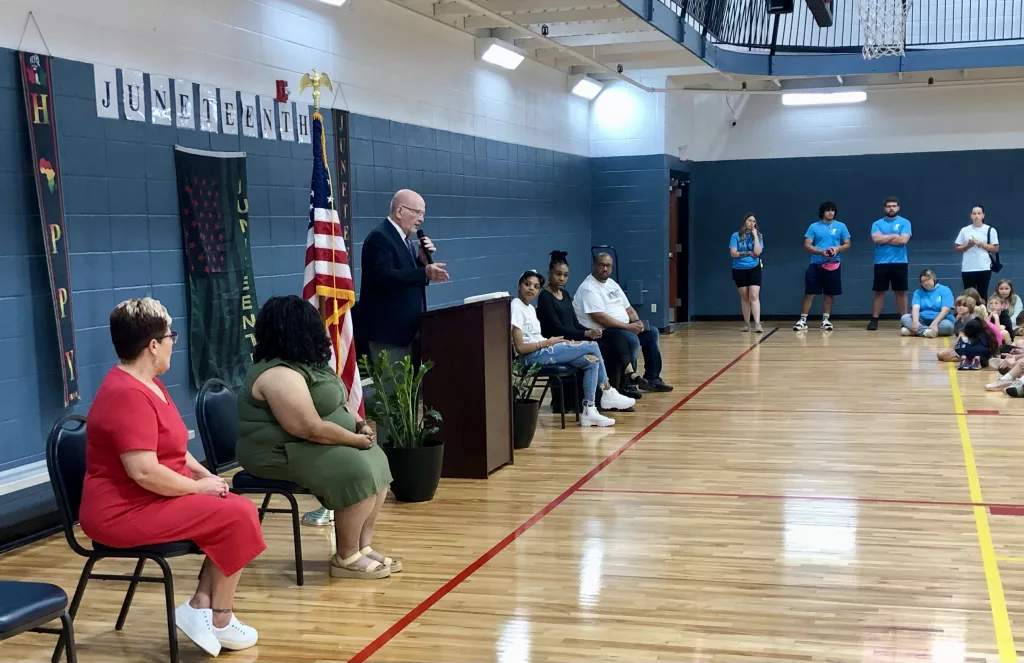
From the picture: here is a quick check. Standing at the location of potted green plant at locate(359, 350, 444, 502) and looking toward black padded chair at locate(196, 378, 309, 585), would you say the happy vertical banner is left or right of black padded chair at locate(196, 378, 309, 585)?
right

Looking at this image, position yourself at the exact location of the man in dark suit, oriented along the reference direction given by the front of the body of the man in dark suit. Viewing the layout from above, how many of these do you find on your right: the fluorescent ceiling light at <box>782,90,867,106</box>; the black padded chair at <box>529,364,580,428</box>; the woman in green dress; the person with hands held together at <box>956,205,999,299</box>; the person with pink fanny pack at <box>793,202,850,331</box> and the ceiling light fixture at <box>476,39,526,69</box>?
1

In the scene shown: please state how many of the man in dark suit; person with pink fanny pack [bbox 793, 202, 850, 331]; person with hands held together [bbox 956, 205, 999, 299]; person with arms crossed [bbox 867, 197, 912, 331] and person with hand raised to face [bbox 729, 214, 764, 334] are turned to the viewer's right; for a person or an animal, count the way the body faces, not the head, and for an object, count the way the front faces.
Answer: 1

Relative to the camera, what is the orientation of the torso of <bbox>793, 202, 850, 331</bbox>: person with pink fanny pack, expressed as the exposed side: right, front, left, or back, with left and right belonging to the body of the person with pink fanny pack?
front

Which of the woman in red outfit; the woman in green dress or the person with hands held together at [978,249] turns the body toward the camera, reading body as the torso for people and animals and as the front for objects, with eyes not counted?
the person with hands held together

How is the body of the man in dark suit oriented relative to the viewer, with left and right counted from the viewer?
facing to the right of the viewer

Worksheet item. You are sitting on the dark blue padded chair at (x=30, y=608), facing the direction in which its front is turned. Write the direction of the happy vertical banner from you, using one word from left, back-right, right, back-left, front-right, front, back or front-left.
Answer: left

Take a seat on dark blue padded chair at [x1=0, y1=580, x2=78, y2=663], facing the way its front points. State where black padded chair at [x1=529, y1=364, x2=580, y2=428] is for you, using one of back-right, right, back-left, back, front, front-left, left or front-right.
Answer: front-left

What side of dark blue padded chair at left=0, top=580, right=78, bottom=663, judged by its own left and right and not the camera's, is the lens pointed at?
right

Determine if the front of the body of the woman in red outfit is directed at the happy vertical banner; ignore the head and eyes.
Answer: no

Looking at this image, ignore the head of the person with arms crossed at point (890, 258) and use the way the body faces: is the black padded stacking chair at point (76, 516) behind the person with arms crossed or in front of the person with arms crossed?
in front

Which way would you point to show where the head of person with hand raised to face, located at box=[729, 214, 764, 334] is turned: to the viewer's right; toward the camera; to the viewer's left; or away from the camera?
toward the camera

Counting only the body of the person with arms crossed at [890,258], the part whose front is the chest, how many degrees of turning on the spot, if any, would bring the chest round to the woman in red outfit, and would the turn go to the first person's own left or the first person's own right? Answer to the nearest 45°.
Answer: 0° — they already face them

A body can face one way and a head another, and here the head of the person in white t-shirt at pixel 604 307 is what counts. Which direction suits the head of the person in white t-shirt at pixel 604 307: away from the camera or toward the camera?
toward the camera

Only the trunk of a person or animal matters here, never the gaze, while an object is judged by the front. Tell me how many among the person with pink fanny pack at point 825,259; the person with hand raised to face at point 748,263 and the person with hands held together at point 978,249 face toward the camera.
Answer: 3

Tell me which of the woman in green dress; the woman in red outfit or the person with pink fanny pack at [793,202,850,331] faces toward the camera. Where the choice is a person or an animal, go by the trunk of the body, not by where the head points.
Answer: the person with pink fanny pack

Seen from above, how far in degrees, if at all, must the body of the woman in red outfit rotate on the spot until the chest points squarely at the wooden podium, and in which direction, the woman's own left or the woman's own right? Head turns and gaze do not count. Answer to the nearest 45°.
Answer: approximately 45° to the woman's own left

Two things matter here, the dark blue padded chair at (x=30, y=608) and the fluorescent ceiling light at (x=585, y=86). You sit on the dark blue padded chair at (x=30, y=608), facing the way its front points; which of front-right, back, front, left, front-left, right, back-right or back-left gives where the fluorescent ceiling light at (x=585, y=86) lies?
front-left

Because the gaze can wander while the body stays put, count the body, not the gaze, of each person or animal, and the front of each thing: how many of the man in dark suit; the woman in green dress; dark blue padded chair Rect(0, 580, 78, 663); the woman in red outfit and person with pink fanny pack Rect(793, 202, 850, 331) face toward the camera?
1

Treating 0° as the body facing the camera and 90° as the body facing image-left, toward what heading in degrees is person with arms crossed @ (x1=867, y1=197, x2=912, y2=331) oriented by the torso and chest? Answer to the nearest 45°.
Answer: approximately 0°

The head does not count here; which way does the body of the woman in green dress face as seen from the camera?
to the viewer's right
